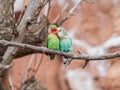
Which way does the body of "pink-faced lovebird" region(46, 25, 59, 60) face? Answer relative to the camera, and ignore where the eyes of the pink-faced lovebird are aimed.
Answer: toward the camera

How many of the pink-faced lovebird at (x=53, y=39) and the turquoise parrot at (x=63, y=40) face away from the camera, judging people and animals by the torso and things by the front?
0

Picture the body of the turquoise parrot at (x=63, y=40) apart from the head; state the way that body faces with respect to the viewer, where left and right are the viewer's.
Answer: facing the viewer and to the left of the viewer
